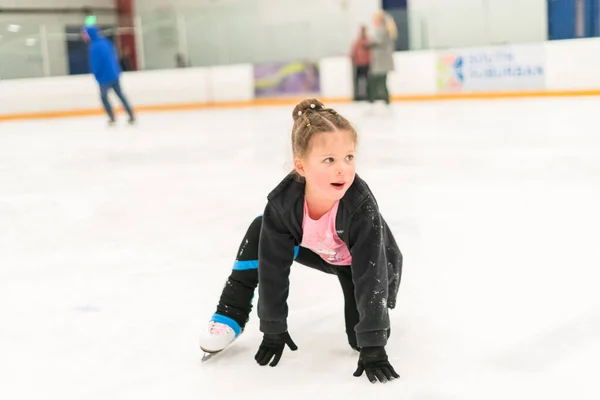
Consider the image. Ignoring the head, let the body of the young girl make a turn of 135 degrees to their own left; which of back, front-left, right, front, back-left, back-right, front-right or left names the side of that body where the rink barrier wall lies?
front-left

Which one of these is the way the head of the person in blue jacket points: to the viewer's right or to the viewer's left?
to the viewer's left

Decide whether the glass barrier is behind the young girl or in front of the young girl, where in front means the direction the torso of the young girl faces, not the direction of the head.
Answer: behind

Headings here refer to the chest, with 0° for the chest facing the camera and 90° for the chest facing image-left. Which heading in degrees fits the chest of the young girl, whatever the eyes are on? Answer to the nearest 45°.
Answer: approximately 0°

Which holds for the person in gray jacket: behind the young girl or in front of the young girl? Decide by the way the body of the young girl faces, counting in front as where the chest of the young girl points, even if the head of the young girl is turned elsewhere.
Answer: behind

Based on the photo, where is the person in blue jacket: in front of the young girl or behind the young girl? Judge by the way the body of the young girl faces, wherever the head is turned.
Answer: behind
